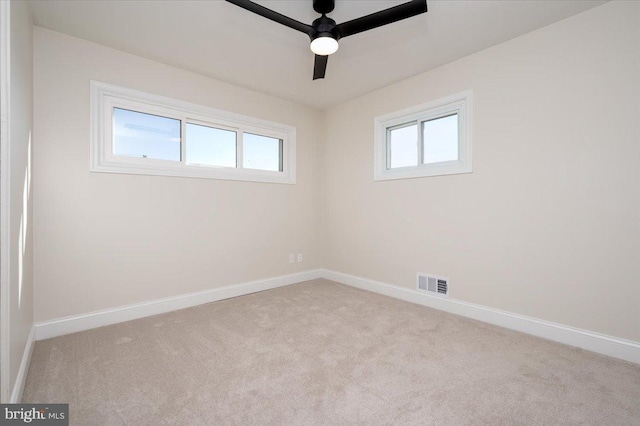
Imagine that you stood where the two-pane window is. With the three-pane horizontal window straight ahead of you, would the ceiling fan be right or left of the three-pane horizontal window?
left

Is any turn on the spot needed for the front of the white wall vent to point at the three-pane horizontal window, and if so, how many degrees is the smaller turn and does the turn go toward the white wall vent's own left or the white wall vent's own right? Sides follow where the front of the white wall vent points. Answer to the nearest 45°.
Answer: approximately 45° to the white wall vent's own right

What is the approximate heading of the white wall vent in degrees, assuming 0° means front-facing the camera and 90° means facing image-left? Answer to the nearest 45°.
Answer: approximately 45°

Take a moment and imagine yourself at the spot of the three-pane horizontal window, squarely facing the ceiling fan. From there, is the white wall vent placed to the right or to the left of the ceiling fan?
left
